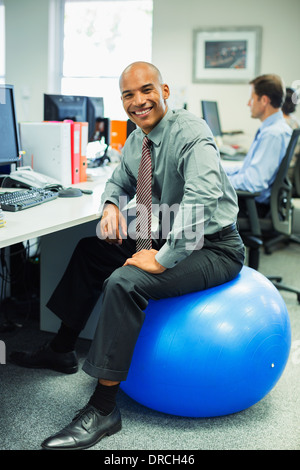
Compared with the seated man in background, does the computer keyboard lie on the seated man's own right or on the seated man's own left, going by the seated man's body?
on the seated man's own left

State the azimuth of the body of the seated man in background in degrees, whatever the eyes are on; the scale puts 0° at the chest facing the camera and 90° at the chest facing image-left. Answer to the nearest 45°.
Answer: approximately 90°

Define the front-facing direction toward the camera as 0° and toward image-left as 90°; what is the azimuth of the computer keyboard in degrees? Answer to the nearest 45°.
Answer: approximately 315°

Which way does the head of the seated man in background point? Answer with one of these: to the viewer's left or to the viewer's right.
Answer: to the viewer's left

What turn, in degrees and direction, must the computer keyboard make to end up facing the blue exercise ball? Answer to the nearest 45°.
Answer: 0° — it already faces it

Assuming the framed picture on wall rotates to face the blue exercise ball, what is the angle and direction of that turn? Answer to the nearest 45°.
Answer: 0° — it already faces it

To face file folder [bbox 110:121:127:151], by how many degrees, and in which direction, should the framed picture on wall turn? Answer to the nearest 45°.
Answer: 0° — it already faces it

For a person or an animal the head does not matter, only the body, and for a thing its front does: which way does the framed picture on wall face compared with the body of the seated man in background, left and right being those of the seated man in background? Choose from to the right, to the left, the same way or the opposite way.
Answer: to the left

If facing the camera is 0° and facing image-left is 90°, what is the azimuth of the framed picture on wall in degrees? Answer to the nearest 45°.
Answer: approximately 0°
